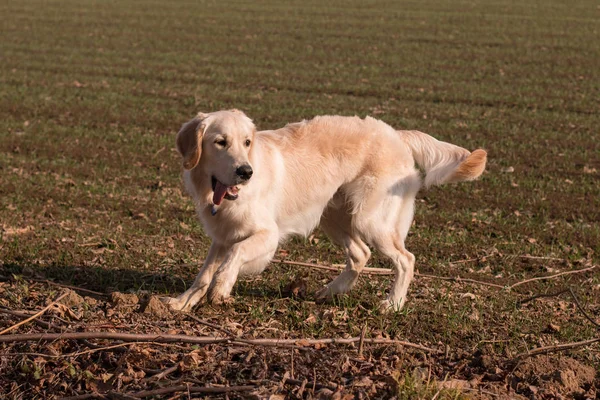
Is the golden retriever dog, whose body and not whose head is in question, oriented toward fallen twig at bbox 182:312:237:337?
yes

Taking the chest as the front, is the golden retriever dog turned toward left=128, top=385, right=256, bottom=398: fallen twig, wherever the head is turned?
no

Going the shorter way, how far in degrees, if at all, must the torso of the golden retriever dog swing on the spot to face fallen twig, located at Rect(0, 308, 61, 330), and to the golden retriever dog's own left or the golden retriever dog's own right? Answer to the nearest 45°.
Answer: approximately 45° to the golden retriever dog's own left

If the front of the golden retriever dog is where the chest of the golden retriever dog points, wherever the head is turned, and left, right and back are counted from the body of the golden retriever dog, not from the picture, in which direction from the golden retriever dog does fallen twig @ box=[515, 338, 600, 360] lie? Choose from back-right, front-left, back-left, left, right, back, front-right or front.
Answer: back-left

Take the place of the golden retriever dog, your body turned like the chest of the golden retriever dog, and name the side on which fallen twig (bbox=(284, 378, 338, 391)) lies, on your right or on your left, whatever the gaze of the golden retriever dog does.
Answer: on your left

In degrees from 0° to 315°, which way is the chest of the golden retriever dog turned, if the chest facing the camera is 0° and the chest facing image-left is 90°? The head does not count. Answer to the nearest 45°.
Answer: approximately 90°

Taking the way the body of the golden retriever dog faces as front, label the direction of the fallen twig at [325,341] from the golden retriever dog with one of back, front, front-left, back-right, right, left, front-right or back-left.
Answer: left

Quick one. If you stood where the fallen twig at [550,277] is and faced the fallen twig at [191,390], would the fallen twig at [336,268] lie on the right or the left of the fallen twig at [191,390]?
right

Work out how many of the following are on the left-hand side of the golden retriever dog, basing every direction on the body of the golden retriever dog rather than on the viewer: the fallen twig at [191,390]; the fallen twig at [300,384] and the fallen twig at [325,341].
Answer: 3

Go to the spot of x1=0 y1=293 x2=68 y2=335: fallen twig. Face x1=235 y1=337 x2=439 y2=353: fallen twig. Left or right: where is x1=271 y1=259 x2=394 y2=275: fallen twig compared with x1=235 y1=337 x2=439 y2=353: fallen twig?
left
